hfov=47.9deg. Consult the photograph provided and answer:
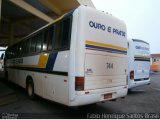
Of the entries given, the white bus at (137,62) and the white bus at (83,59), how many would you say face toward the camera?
0

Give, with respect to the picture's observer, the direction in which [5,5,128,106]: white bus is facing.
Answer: facing away from the viewer and to the left of the viewer

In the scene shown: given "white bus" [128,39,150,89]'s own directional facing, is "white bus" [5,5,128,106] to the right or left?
on its left

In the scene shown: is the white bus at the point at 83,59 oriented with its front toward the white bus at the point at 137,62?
no

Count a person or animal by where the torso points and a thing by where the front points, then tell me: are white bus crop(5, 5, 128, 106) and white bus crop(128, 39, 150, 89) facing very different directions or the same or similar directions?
same or similar directions

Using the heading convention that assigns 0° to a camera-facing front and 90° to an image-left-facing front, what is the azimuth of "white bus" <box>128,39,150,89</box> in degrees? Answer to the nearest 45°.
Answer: approximately 135°
